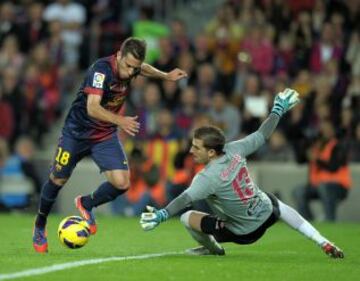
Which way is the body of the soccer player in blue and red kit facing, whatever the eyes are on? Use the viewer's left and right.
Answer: facing the viewer and to the right of the viewer

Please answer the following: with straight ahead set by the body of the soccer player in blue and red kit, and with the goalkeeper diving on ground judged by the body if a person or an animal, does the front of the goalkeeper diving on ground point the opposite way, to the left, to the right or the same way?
the opposite way

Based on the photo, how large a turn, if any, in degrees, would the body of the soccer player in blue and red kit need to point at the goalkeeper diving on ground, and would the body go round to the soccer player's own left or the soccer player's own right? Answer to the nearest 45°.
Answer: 0° — they already face them

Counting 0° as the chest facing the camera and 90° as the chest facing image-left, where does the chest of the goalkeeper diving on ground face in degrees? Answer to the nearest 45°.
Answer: approximately 135°

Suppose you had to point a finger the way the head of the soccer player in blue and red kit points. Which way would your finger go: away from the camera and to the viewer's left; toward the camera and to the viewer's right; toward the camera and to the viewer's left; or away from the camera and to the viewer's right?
toward the camera and to the viewer's right

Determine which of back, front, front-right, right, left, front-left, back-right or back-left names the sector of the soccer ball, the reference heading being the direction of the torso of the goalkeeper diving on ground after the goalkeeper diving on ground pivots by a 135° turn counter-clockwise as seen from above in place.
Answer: right
